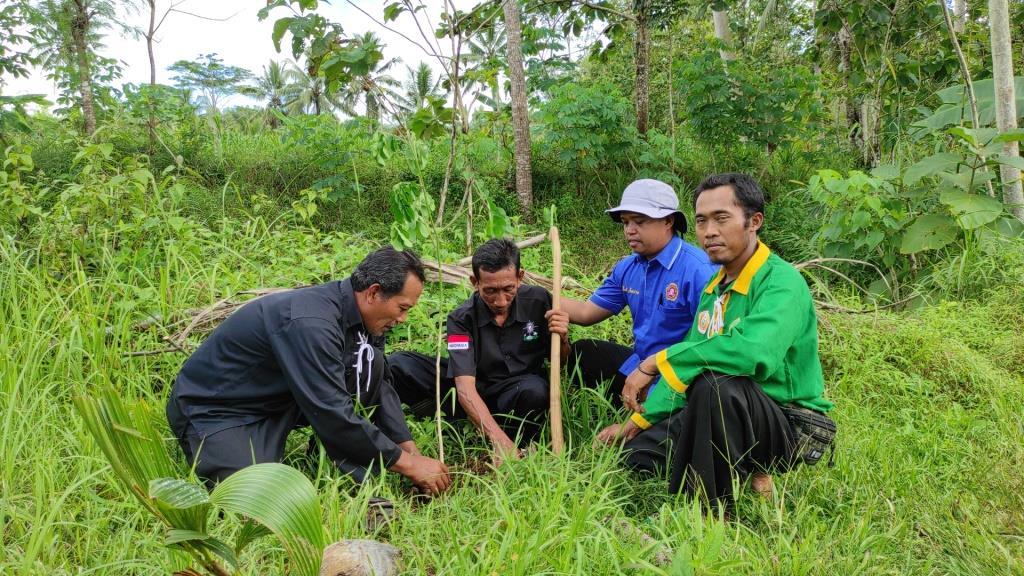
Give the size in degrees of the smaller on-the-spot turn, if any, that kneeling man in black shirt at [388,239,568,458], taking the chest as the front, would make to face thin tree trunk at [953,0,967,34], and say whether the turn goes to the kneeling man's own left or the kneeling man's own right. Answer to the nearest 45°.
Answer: approximately 135° to the kneeling man's own left

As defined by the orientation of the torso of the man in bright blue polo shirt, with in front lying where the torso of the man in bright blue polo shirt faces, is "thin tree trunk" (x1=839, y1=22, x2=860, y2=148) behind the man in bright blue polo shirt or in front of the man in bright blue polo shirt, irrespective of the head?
behind

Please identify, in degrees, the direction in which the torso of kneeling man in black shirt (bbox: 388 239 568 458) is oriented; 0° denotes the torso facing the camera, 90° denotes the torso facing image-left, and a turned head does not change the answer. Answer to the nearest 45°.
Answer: approximately 0°

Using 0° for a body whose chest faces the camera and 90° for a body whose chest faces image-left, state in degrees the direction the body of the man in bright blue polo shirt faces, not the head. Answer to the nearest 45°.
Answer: approximately 45°

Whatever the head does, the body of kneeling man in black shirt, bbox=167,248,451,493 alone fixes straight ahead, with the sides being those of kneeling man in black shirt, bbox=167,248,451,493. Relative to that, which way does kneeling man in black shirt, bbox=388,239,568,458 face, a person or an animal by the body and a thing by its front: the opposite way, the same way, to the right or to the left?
to the right

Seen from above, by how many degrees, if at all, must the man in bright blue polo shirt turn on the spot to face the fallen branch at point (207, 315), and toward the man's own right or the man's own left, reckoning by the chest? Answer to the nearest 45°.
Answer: approximately 45° to the man's own right

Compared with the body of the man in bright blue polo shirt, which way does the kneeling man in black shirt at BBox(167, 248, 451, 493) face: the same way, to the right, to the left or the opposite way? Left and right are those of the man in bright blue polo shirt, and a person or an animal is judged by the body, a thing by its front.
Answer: the opposite way

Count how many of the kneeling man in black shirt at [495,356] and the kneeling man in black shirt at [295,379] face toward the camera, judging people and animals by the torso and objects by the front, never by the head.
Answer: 1

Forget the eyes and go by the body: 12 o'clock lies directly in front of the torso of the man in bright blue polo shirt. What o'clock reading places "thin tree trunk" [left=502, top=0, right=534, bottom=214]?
The thin tree trunk is roughly at 4 o'clock from the man in bright blue polo shirt.

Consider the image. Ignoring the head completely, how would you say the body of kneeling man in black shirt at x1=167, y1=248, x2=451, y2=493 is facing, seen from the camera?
to the viewer's right

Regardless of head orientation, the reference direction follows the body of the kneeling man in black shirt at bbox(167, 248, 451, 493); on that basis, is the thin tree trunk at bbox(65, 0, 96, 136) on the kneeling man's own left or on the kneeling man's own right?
on the kneeling man's own left
